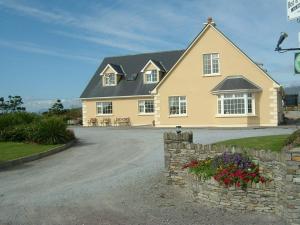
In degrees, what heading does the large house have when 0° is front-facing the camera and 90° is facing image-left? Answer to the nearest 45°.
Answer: approximately 0°

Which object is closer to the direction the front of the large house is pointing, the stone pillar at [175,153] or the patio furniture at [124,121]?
the stone pillar

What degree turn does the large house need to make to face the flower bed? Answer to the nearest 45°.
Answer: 0° — it already faces it

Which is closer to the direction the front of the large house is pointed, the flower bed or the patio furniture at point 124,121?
the flower bed

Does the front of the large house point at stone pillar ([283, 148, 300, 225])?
yes
